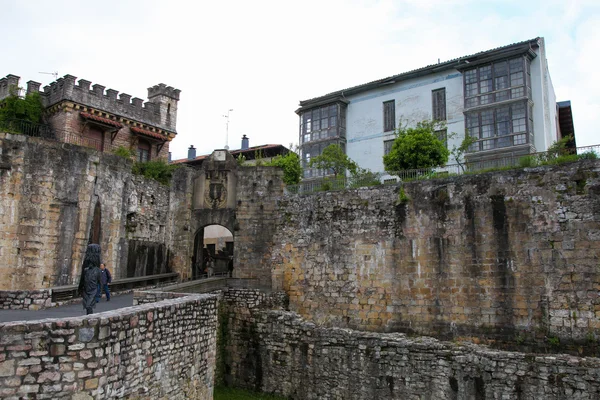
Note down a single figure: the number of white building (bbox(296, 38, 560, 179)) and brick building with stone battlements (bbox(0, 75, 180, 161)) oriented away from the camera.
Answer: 0

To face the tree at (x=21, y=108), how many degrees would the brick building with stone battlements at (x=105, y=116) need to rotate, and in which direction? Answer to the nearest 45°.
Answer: approximately 135° to its right

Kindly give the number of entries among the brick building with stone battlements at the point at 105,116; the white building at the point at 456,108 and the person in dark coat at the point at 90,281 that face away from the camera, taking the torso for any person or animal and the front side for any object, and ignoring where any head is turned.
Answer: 1

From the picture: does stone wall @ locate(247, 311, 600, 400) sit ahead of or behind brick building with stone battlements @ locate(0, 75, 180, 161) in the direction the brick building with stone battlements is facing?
ahead

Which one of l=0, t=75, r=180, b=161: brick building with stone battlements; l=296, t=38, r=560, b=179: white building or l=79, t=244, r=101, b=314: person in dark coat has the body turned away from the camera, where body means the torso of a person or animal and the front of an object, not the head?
the person in dark coat

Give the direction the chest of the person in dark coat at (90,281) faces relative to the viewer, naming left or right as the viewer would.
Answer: facing away from the viewer

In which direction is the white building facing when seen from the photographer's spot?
facing the viewer and to the left of the viewer

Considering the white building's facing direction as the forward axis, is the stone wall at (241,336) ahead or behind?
ahead

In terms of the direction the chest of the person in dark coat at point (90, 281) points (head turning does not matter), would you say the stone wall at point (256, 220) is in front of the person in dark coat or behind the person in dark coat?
in front

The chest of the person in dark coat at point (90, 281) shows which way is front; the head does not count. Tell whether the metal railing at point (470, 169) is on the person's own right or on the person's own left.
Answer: on the person's own right
